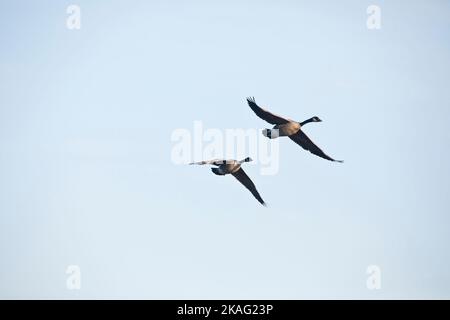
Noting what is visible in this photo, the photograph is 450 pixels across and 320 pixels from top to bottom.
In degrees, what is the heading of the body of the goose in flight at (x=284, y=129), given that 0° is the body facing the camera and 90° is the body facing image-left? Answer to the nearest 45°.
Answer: approximately 270°

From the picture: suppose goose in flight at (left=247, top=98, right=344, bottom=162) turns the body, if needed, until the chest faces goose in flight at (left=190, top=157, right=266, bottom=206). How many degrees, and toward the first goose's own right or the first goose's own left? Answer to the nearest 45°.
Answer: approximately 180°
